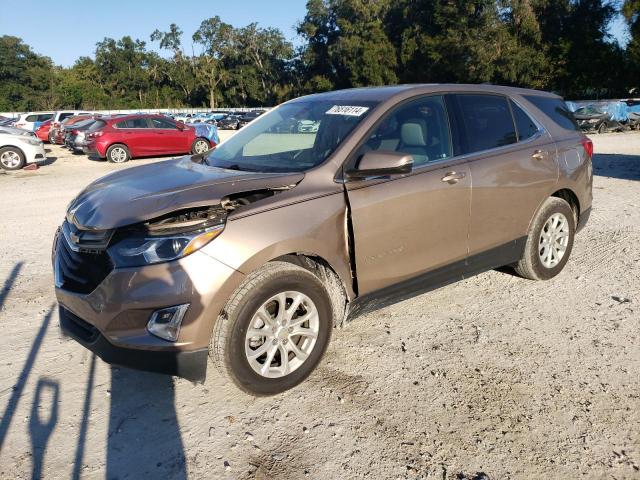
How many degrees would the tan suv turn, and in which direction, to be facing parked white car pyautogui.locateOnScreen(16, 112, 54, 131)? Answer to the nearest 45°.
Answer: approximately 90° to its right

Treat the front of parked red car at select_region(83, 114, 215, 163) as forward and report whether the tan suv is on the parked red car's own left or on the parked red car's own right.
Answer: on the parked red car's own right

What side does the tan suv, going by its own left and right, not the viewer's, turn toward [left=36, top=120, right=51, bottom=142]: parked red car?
right

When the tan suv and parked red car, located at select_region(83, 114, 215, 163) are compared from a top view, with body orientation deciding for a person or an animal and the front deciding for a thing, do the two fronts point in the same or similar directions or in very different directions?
very different directions

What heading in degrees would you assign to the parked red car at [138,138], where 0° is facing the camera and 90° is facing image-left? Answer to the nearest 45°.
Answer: approximately 225°

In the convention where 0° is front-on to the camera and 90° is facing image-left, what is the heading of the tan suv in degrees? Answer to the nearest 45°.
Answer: approximately 45°

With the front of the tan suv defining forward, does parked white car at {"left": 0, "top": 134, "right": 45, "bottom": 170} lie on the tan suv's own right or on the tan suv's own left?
on the tan suv's own right

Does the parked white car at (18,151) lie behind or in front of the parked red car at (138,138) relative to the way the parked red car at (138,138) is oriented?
behind
